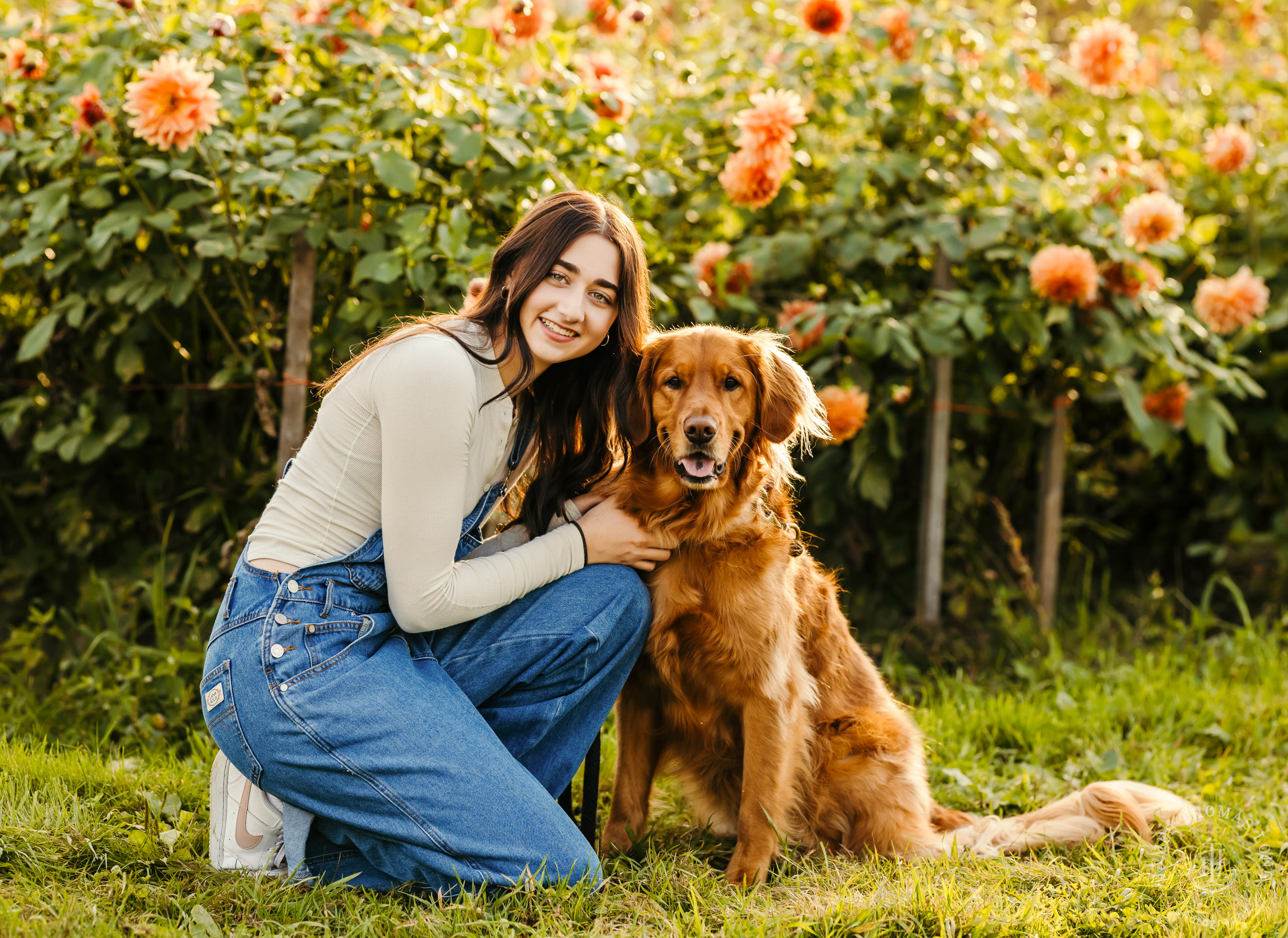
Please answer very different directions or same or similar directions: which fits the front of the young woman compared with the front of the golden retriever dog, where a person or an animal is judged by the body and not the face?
very different directions

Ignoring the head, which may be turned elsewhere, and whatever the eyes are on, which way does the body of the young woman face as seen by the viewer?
to the viewer's right

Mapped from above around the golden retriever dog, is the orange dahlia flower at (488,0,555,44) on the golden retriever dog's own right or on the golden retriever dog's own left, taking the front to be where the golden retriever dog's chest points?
on the golden retriever dog's own right

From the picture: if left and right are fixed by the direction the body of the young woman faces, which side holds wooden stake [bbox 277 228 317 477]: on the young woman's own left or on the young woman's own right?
on the young woman's own left

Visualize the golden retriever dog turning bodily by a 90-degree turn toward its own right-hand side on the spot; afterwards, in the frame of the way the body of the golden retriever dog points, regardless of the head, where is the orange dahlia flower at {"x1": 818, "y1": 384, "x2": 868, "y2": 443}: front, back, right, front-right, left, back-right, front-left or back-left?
front-right

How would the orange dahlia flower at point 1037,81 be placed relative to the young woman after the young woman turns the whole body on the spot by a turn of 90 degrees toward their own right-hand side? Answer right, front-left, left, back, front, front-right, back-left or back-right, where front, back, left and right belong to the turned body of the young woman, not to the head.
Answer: back-left

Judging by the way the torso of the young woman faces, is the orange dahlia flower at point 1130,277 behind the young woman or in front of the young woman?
in front

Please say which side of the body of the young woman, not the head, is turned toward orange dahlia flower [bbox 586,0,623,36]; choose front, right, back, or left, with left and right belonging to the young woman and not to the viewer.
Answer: left

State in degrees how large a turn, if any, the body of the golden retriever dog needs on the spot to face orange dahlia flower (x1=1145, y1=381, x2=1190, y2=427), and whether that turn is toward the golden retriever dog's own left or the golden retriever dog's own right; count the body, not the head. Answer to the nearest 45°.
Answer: approximately 180°

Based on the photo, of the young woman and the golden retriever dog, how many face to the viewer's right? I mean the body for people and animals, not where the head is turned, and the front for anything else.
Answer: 1
